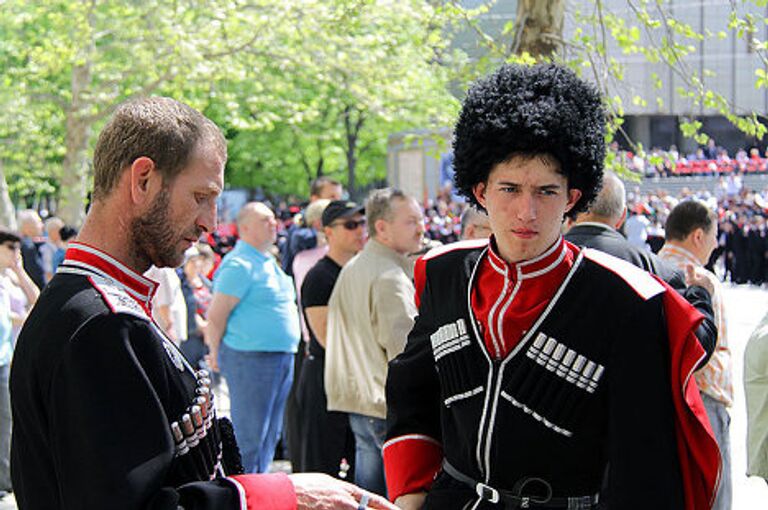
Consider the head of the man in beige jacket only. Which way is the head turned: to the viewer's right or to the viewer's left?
to the viewer's right

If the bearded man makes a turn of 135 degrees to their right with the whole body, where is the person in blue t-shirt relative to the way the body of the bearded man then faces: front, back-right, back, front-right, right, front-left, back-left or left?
back-right

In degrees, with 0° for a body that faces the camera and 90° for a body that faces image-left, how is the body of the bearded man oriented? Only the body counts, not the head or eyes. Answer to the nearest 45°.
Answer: approximately 270°

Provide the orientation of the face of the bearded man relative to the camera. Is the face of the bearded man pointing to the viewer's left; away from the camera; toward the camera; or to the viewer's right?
to the viewer's right

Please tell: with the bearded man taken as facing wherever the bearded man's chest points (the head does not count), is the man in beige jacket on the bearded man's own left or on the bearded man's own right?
on the bearded man's own left

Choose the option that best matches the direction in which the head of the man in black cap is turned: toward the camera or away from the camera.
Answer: toward the camera

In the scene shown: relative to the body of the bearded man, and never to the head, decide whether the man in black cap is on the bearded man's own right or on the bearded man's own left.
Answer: on the bearded man's own left
